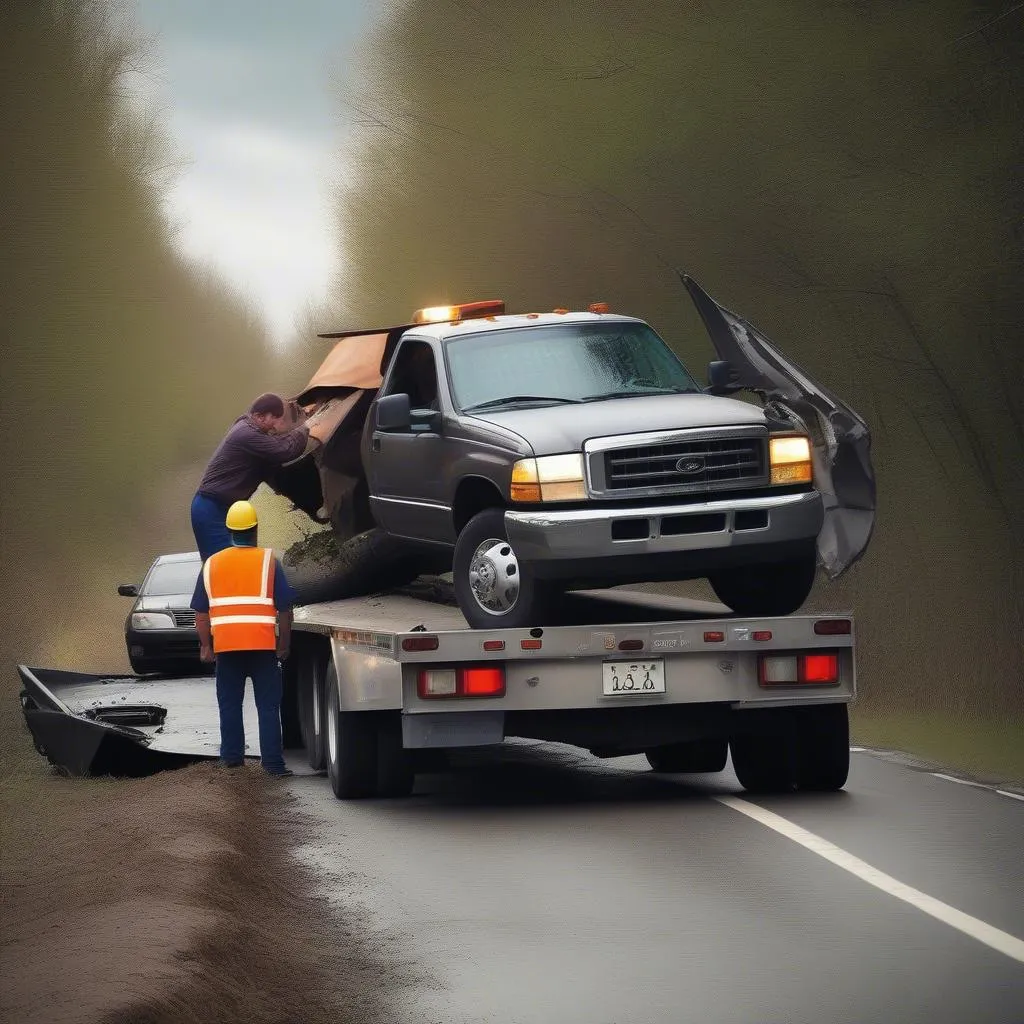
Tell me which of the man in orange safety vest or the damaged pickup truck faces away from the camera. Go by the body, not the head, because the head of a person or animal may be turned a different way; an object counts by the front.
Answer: the man in orange safety vest

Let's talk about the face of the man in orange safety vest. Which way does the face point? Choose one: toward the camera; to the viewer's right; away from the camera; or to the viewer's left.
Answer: away from the camera

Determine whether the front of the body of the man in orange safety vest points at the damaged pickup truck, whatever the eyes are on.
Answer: no

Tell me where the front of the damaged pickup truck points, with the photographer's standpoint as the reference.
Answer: facing the viewer and to the right of the viewer

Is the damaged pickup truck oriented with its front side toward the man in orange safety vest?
no

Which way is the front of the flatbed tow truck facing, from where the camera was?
facing away from the viewer and to the left of the viewer

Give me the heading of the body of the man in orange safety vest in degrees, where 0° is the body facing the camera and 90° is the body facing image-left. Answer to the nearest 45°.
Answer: approximately 180°

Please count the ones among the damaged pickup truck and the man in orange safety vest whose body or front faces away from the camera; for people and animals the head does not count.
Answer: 1
